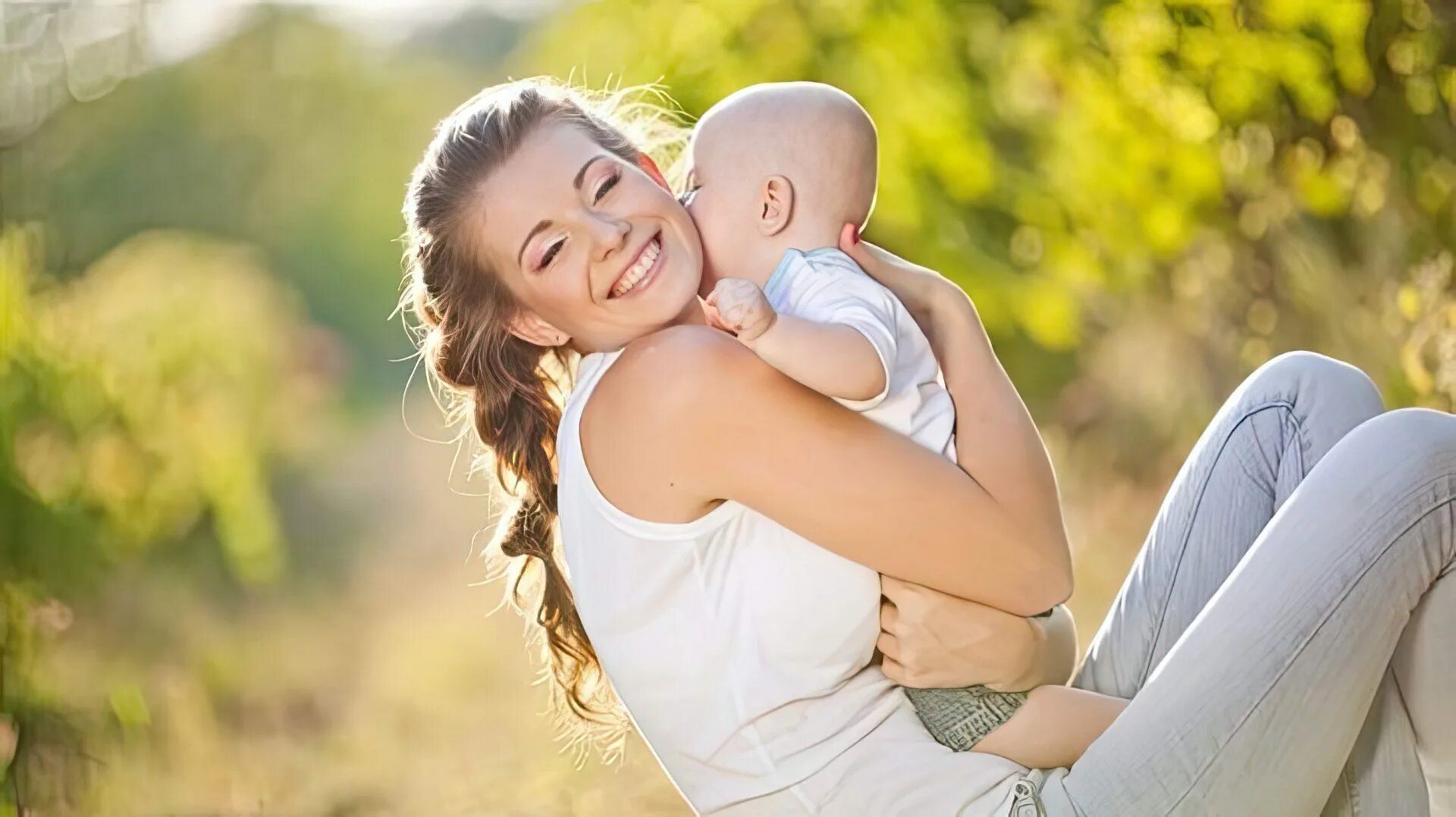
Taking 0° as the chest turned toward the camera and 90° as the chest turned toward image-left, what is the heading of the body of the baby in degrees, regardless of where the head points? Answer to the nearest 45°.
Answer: approximately 90°

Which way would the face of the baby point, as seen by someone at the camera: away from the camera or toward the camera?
away from the camera

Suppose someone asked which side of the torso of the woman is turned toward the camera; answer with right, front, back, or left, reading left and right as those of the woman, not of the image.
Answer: right
